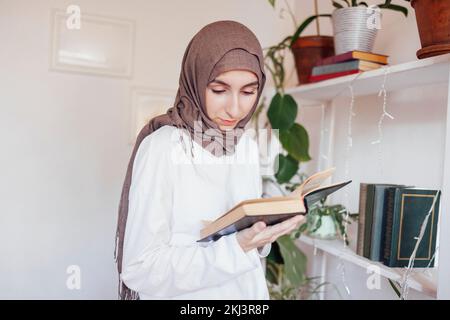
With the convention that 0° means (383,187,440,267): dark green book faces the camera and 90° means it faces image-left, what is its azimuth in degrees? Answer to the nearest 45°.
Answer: approximately 315°

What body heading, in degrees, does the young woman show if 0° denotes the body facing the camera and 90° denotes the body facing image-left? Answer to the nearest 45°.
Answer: approximately 315°

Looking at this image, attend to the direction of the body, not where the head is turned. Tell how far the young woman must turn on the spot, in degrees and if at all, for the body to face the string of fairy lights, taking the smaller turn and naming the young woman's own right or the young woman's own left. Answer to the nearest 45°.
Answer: approximately 90° to the young woman's own left

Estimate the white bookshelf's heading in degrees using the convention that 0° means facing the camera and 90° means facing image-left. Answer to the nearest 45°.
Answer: approximately 45°
